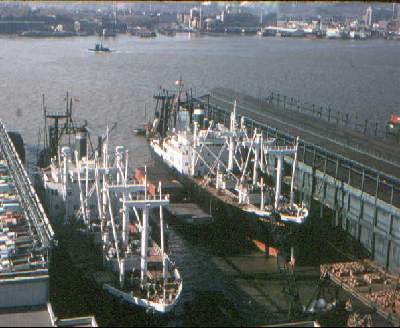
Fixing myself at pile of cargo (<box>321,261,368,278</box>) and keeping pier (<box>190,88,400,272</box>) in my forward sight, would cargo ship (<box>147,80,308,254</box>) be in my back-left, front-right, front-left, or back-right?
front-left

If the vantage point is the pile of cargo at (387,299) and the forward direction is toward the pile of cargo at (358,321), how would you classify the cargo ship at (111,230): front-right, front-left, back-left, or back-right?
front-right

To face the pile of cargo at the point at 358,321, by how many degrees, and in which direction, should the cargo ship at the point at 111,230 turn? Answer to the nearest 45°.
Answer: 0° — it already faces it

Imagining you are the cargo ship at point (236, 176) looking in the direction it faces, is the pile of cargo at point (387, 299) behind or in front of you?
in front

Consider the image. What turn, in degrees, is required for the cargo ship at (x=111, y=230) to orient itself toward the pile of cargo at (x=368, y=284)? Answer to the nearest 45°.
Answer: approximately 45° to its left

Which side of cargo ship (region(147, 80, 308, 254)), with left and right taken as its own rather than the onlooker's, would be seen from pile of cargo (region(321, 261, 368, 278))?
front

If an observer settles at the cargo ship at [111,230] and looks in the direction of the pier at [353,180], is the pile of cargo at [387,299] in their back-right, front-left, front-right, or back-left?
front-right

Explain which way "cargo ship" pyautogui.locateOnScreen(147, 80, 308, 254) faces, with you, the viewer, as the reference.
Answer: facing the viewer and to the right of the viewer

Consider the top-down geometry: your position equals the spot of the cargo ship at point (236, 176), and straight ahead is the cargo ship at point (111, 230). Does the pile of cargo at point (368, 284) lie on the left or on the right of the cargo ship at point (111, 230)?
left

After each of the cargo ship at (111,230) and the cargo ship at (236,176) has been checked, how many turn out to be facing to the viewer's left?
0

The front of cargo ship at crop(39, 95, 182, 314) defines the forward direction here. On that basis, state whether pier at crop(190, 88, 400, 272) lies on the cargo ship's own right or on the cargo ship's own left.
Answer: on the cargo ship's own left

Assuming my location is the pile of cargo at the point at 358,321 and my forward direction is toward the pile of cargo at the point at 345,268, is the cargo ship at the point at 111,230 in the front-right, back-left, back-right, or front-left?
front-left

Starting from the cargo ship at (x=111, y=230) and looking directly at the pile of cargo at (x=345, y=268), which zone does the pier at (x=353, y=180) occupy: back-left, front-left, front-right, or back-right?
front-left
